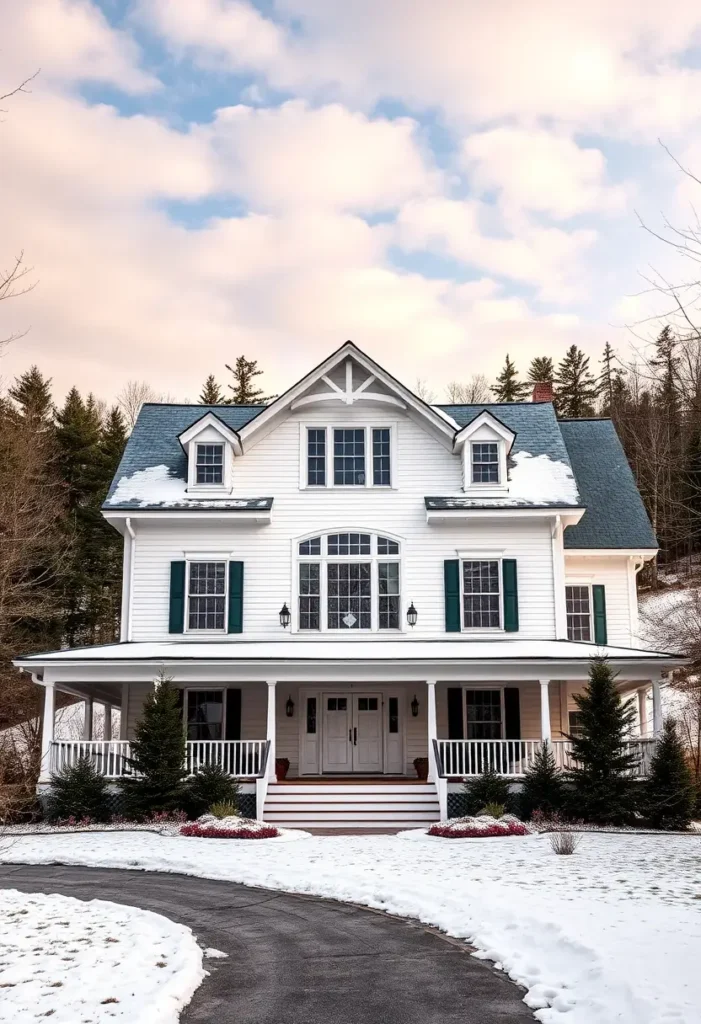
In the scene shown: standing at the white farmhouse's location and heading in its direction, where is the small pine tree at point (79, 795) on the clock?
The small pine tree is roughly at 2 o'clock from the white farmhouse.

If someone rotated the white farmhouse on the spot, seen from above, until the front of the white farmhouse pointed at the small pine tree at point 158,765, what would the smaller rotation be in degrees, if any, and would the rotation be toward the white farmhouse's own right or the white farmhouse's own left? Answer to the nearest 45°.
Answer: approximately 45° to the white farmhouse's own right

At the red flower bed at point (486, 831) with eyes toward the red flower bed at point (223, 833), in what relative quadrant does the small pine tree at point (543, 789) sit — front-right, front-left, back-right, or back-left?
back-right

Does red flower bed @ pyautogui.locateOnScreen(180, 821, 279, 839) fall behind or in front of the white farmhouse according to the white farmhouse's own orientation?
in front

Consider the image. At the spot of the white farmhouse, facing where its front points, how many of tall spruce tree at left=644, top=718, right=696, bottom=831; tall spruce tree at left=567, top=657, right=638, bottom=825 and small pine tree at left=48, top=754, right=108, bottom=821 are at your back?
0

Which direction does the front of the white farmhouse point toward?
toward the camera

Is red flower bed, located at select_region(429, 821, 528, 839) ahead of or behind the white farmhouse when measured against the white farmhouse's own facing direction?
ahead

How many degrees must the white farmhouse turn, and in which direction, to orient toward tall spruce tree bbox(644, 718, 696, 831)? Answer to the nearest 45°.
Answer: approximately 45° to its left

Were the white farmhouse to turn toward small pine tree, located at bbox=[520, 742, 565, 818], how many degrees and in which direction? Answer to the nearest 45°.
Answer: approximately 45° to its left
